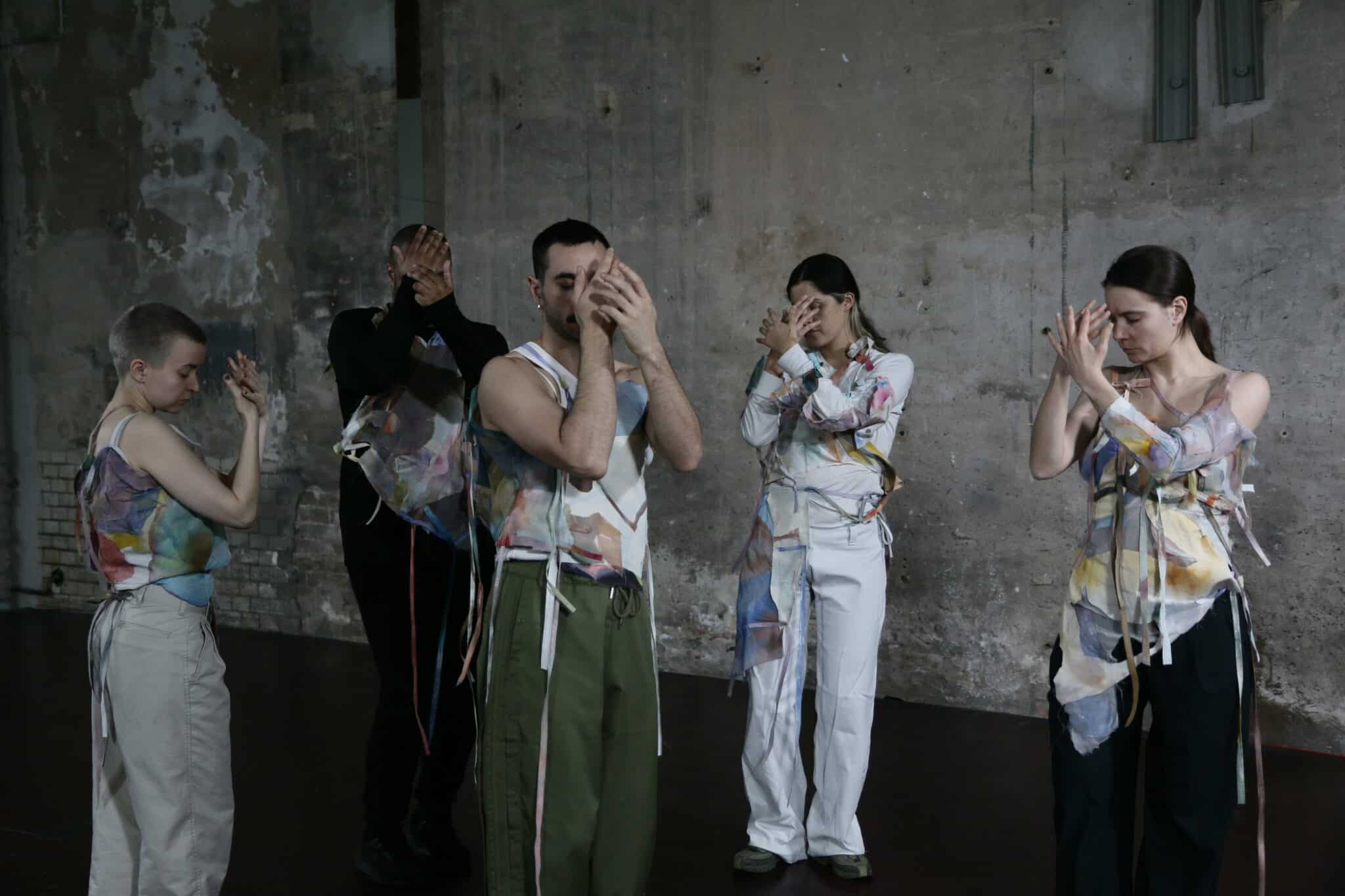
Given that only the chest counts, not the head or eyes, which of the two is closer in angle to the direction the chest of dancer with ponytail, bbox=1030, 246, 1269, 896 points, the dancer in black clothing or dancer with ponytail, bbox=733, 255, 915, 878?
the dancer in black clothing

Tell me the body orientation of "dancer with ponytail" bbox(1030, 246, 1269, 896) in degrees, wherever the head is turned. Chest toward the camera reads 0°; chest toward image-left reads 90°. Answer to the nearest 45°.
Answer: approximately 45°

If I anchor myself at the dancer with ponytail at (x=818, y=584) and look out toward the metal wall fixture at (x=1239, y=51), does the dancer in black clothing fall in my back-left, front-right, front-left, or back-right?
back-left

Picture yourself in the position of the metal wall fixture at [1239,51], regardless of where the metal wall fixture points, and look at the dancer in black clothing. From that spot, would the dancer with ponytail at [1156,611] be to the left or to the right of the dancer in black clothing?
left

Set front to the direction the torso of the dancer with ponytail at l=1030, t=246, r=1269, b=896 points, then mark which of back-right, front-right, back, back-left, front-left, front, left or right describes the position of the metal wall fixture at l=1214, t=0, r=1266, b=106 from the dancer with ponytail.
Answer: back-right

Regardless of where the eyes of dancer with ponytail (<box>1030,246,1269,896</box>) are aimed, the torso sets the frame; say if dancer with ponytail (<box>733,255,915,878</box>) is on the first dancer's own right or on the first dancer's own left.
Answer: on the first dancer's own right

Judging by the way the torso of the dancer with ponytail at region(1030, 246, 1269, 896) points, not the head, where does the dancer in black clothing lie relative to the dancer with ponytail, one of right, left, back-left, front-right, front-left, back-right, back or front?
front-right

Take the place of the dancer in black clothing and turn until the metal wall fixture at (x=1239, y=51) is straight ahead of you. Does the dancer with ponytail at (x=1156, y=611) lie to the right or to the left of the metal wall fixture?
right
